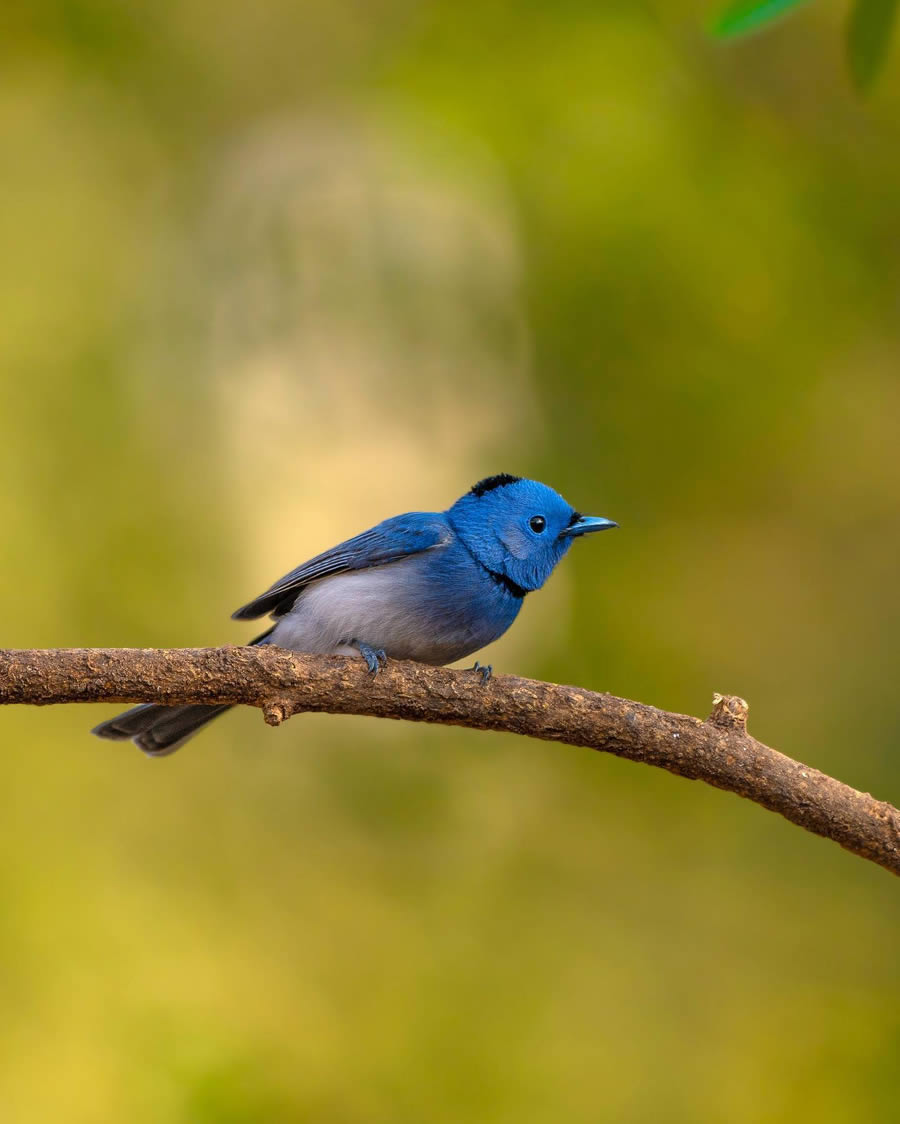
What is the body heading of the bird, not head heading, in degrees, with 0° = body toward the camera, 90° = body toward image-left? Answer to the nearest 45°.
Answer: approximately 270°
